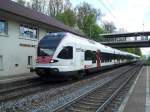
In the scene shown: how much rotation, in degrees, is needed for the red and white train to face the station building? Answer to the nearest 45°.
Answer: approximately 90° to its right

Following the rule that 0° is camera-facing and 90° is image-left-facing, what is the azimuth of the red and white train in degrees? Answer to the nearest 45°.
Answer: approximately 45°
